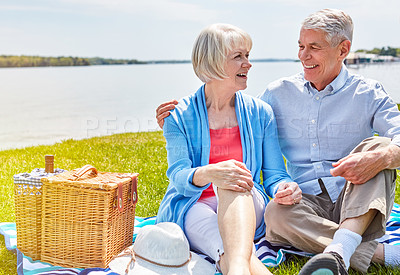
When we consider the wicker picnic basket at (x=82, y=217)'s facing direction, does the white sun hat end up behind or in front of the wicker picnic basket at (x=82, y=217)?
in front

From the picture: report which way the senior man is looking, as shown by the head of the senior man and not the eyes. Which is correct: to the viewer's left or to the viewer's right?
to the viewer's left
